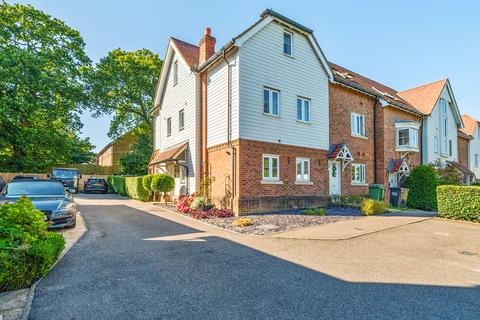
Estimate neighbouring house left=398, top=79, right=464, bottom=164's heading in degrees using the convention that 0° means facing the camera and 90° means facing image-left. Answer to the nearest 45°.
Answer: approximately 315°

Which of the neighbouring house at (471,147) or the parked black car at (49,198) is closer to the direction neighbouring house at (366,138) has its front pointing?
the parked black car

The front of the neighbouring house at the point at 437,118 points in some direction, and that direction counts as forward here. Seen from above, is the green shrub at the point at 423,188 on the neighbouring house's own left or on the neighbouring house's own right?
on the neighbouring house's own right

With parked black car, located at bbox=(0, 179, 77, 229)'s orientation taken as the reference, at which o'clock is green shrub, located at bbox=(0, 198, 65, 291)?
The green shrub is roughly at 12 o'clock from the parked black car.

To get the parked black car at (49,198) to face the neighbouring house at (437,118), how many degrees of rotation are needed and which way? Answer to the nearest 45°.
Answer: approximately 90° to its left

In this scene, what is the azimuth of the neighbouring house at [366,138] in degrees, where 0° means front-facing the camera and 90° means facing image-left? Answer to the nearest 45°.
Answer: approximately 315°

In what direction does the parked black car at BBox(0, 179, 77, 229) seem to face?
toward the camera

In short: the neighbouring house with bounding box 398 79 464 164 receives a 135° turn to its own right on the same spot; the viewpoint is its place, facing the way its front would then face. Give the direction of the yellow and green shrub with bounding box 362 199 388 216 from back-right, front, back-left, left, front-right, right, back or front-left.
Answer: left
